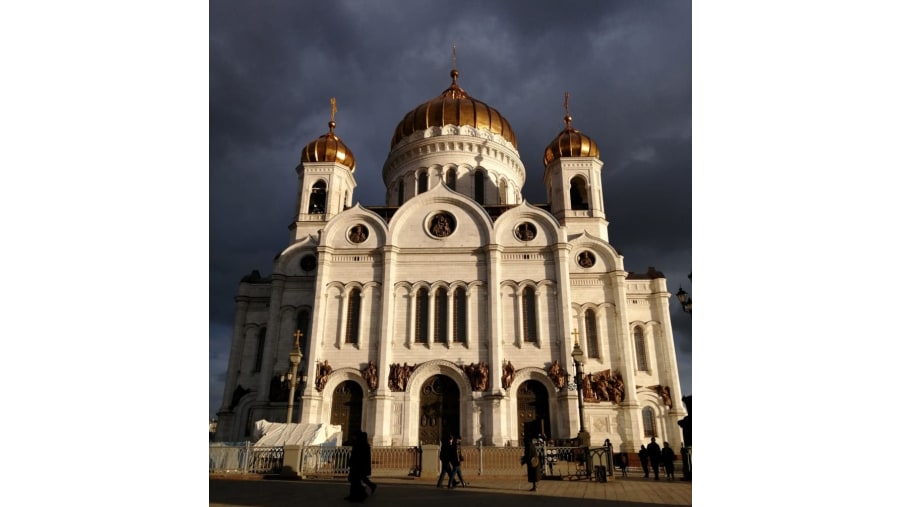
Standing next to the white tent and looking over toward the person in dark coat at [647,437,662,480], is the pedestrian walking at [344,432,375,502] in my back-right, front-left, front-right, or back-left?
front-right

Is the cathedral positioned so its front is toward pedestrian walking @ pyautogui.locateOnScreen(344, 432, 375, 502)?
yes

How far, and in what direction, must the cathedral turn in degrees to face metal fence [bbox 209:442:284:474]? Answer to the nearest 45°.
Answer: approximately 45° to its right

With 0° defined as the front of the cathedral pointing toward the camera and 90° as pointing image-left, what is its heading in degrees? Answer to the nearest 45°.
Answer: approximately 0°

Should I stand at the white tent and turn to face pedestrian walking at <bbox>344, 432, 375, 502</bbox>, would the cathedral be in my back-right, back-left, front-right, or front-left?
back-left

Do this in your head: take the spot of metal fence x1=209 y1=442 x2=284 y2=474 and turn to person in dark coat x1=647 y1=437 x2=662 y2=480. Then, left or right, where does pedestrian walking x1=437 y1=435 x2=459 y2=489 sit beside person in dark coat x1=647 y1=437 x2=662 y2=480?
right

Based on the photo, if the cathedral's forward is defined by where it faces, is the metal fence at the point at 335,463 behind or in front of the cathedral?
in front

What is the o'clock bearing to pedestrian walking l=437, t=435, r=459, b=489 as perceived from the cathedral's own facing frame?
The pedestrian walking is roughly at 12 o'clock from the cathedral.

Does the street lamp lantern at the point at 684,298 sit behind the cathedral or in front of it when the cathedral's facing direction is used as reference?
in front

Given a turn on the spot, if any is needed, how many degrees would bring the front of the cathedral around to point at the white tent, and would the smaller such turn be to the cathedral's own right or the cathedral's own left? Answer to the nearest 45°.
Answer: approximately 45° to the cathedral's own right

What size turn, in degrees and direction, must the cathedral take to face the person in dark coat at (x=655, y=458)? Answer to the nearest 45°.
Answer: approximately 45° to its left
